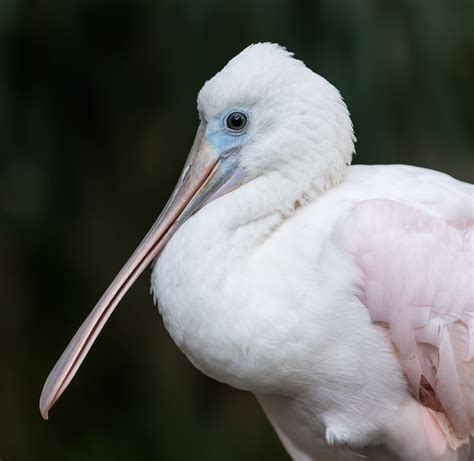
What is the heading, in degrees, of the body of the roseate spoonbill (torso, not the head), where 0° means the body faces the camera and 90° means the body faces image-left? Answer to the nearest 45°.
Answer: approximately 90°
